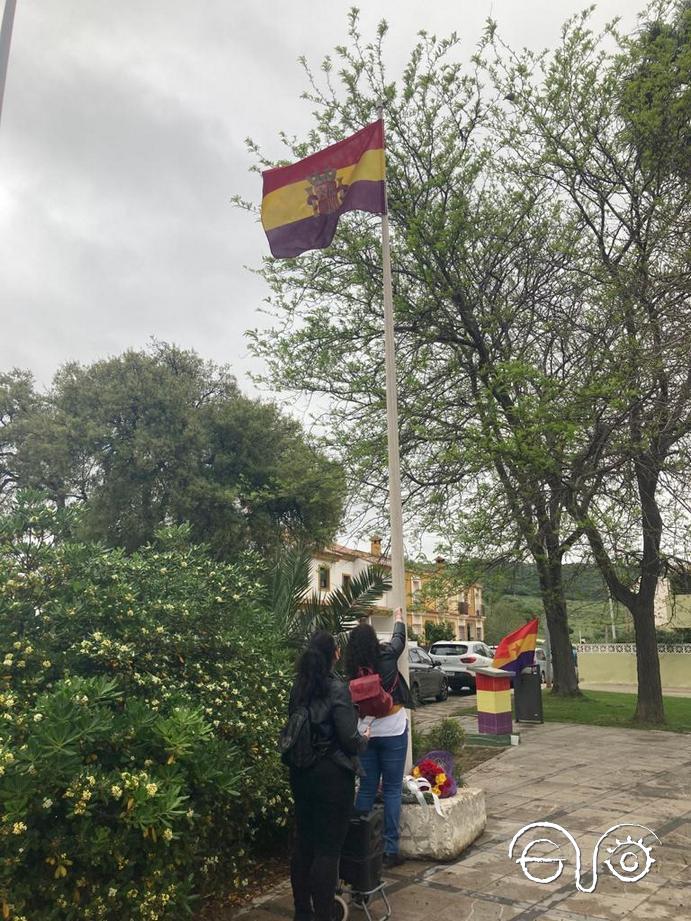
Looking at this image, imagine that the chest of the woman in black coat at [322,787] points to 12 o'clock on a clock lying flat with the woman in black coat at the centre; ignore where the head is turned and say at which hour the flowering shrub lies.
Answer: The flowering shrub is roughly at 8 o'clock from the woman in black coat.

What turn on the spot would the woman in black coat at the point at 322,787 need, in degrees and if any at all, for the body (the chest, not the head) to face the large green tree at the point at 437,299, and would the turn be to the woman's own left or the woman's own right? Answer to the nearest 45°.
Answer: approximately 45° to the woman's own left

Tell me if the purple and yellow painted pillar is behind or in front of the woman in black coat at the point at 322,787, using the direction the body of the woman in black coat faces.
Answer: in front

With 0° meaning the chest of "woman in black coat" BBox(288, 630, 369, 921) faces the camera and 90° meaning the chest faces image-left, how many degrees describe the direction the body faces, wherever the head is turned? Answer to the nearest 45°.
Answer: approximately 225°

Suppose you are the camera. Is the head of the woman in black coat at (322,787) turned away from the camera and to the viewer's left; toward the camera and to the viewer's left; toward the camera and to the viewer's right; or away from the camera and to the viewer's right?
away from the camera and to the viewer's right

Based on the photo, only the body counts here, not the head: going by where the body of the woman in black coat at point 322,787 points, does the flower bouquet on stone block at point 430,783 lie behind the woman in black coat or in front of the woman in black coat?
in front

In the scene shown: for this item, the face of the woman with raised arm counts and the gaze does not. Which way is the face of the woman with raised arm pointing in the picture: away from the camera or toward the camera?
away from the camera

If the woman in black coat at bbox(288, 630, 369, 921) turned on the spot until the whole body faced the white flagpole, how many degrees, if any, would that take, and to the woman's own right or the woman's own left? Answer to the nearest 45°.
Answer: approximately 45° to the woman's own left
